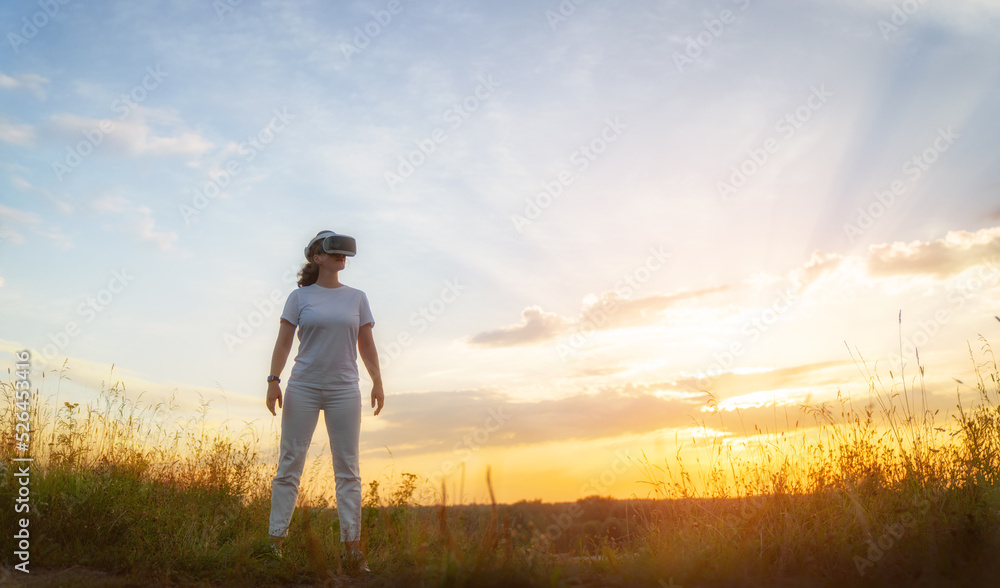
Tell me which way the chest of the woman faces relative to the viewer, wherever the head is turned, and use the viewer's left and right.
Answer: facing the viewer
